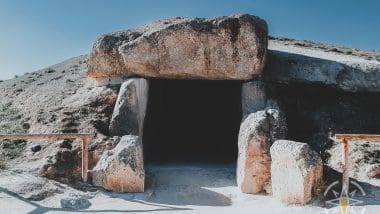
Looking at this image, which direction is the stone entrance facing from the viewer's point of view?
toward the camera

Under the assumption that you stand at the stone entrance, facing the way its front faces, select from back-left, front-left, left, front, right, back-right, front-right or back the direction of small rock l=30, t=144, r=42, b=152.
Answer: right

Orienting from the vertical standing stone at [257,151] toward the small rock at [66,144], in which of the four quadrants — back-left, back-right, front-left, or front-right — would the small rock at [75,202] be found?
front-left

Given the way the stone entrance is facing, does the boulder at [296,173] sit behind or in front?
in front

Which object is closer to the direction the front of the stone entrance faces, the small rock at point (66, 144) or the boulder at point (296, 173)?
the boulder

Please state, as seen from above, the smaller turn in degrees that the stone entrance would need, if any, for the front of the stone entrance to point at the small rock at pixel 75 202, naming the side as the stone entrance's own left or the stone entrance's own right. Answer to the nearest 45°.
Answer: approximately 45° to the stone entrance's own right

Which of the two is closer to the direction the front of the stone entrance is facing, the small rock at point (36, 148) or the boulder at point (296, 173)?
the boulder

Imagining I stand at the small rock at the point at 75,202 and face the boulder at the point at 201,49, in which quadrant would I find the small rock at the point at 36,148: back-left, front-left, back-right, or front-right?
front-left

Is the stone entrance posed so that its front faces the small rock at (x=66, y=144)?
no

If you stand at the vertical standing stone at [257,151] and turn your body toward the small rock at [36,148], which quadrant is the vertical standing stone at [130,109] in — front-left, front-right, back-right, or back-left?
front-right

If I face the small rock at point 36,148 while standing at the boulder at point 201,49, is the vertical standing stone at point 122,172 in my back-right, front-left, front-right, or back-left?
front-left

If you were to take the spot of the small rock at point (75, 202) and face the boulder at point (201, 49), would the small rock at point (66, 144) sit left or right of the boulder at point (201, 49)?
left
